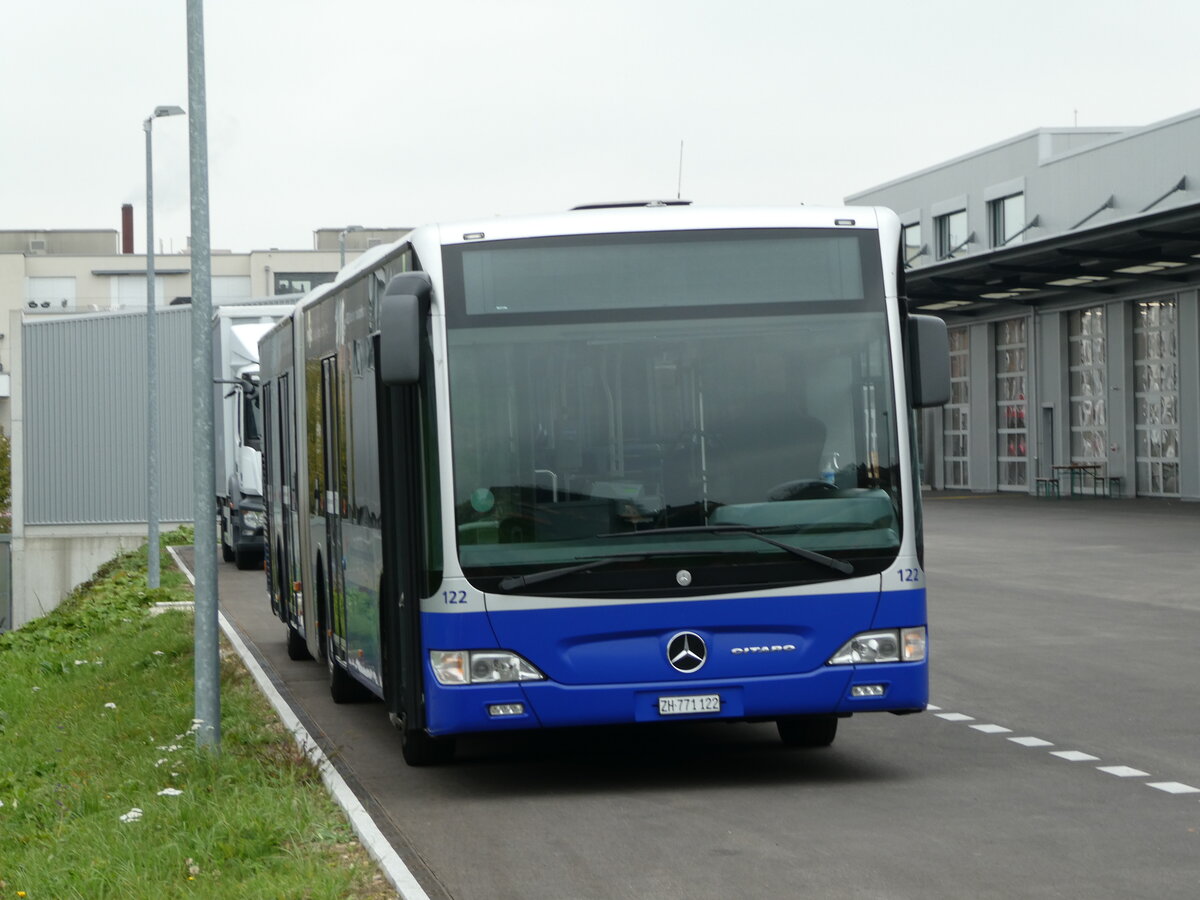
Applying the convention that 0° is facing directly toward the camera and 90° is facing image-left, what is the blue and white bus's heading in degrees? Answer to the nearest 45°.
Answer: approximately 0°

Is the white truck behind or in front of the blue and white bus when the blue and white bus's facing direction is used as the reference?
behind

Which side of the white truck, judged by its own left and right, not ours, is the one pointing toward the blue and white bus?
front

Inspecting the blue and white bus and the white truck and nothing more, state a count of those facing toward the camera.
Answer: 2

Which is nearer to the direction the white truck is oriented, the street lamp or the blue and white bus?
the blue and white bus

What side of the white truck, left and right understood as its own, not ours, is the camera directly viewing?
front

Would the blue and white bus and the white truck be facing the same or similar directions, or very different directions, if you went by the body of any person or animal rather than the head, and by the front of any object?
same or similar directions
